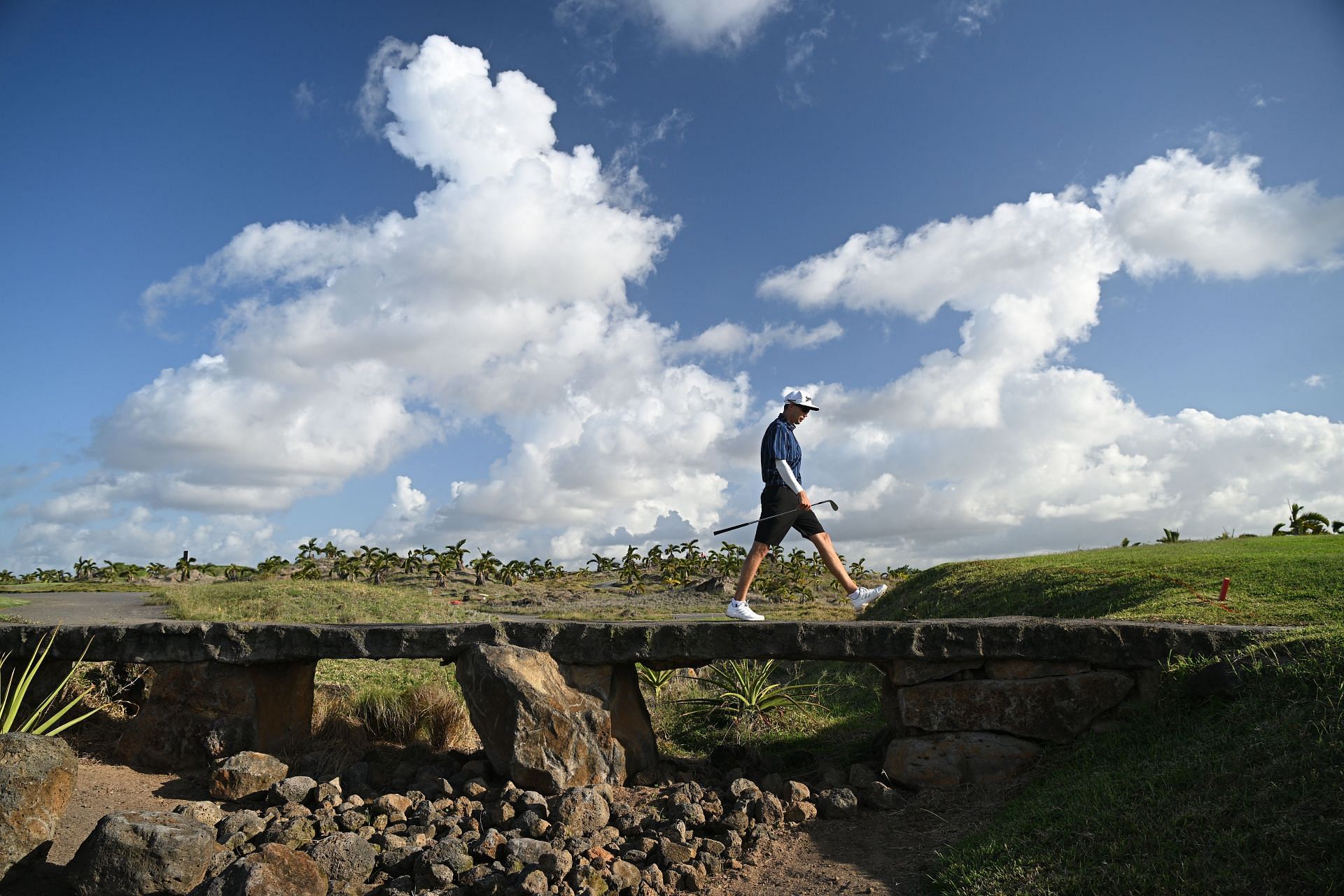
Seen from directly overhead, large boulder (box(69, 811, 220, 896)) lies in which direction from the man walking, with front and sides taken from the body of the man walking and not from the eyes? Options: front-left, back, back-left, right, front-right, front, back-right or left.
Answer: back-right

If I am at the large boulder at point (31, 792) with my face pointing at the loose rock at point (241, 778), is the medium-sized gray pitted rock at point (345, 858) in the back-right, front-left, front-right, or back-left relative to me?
front-right

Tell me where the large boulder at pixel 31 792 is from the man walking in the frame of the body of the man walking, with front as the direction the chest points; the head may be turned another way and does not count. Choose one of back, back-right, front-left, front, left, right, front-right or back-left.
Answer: back-right

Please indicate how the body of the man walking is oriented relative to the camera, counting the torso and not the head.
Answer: to the viewer's right

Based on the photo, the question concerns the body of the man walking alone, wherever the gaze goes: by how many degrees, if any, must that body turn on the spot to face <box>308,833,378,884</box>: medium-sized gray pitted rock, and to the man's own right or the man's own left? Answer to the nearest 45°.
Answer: approximately 135° to the man's own right

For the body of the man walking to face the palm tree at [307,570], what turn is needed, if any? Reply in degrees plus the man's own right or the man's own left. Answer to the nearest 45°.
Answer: approximately 135° to the man's own left
